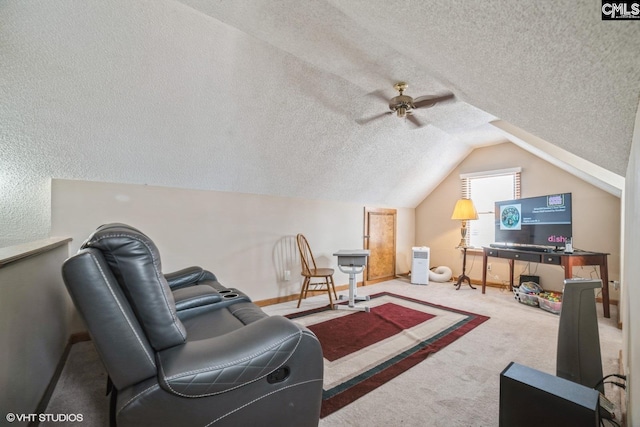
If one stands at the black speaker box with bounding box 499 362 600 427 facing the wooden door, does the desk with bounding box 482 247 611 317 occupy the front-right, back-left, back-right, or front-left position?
front-right

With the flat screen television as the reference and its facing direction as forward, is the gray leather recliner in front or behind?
in front

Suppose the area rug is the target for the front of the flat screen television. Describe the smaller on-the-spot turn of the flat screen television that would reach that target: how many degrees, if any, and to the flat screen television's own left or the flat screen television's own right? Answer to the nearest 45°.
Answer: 0° — it already faces it

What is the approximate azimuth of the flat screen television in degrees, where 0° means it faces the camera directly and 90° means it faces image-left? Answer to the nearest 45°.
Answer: approximately 45°

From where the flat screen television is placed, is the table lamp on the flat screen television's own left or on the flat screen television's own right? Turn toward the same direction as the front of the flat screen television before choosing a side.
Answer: on the flat screen television's own right

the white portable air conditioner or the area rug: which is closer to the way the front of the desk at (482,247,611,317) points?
the area rug

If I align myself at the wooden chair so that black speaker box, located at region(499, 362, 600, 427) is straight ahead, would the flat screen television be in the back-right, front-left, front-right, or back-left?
front-left

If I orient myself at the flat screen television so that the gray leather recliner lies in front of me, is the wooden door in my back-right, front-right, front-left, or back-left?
front-right

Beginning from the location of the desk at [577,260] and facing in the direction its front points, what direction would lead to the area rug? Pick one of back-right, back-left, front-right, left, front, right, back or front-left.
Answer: front

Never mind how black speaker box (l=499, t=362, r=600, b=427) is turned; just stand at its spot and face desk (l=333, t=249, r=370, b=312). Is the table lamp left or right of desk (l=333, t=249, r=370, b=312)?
right

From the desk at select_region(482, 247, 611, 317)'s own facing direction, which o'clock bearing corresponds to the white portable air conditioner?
The white portable air conditioner is roughly at 2 o'clock from the desk.

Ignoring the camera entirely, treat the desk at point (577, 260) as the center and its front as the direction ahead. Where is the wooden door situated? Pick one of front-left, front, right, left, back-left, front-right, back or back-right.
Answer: front-right

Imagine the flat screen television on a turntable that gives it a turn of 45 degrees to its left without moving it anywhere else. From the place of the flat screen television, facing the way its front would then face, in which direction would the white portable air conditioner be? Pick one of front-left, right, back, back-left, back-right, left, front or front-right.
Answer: right
